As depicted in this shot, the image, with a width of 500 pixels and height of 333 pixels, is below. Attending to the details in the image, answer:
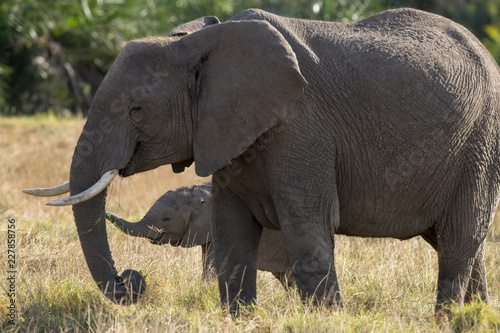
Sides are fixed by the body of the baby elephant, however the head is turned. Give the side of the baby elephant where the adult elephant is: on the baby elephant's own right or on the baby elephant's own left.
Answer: on the baby elephant's own left

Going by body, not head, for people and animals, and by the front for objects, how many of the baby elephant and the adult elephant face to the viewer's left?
2

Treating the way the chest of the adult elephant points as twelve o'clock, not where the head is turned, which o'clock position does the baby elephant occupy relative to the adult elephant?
The baby elephant is roughly at 2 o'clock from the adult elephant.

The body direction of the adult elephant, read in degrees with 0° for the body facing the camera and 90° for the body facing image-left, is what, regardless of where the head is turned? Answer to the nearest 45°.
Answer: approximately 90°

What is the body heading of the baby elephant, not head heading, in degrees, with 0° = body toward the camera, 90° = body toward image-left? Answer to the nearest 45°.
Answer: approximately 90°
